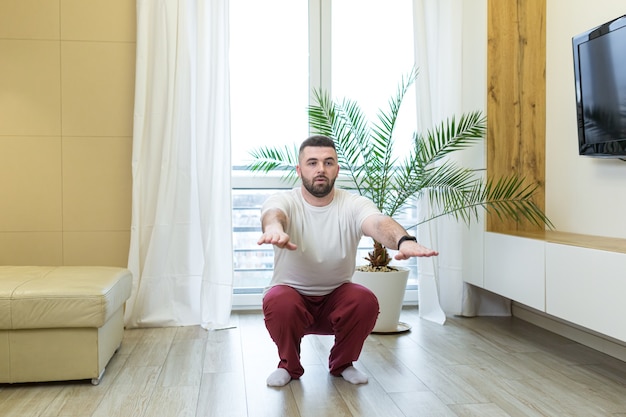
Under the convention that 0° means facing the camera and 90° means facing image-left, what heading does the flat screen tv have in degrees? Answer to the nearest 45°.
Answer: approximately 45°

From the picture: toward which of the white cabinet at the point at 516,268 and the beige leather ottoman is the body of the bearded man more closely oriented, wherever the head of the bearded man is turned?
the beige leather ottoman

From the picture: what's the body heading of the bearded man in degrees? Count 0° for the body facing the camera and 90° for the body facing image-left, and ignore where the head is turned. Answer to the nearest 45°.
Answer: approximately 0°

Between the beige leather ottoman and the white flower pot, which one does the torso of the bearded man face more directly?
the beige leather ottoman

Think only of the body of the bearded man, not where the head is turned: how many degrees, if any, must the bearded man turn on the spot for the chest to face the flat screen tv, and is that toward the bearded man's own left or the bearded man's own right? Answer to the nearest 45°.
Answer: approximately 90° to the bearded man's own left

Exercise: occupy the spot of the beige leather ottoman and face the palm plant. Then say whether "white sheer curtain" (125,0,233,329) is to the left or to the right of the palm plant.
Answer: left

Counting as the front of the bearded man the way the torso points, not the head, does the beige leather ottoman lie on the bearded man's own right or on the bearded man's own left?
on the bearded man's own right
